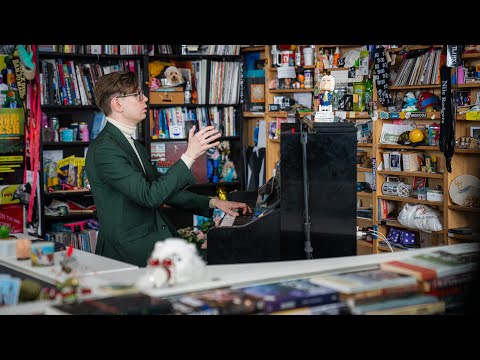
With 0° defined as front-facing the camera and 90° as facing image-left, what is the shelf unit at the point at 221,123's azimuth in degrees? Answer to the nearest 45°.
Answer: approximately 0°

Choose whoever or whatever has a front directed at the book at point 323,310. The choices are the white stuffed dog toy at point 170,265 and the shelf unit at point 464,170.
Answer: the shelf unit

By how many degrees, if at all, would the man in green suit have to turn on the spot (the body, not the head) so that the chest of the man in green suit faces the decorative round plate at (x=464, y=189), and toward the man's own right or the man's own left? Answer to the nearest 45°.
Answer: approximately 45° to the man's own left

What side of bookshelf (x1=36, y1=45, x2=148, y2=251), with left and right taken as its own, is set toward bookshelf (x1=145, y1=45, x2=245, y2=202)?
left

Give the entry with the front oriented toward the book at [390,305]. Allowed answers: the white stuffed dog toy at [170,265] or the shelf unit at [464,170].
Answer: the shelf unit

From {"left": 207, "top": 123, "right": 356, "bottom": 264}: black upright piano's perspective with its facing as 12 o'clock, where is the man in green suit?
The man in green suit is roughly at 12 o'clock from the black upright piano.

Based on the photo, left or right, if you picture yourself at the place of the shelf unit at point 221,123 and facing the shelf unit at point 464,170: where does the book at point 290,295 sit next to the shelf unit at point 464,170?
right

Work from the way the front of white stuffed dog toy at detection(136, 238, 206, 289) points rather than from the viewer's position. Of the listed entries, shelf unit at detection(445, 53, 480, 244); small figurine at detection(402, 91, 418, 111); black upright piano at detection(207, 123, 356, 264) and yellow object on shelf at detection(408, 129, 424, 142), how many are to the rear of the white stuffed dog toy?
4

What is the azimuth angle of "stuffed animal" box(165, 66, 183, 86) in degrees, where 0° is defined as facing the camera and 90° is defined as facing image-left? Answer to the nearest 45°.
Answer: approximately 0°

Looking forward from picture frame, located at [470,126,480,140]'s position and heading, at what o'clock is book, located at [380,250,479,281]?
The book is roughly at 12 o'clock from the picture frame.

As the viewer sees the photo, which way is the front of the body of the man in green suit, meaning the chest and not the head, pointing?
to the viewer's right

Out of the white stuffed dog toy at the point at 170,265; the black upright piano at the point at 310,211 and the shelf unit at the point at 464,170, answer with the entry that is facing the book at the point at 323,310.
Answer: the shelf unit

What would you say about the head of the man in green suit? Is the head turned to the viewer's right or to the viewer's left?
to the viewer's right
